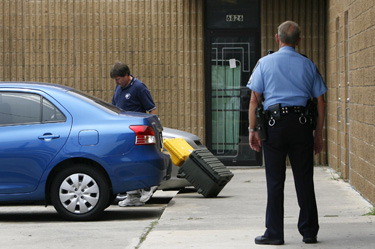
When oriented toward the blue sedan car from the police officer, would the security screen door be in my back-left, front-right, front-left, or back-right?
front-right

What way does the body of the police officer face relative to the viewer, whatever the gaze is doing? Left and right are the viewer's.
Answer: facing away from the viewer

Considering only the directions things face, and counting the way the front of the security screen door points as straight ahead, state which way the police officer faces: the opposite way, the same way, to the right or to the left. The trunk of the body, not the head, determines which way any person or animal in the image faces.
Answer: the opposite way

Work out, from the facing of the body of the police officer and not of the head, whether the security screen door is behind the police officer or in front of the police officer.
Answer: in front

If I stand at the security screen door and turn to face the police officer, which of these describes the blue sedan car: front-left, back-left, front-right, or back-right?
front-right

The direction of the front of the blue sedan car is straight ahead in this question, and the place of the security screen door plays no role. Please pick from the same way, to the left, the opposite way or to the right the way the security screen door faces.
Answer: to the left

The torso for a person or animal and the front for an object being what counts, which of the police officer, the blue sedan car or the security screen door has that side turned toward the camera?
the security screen door

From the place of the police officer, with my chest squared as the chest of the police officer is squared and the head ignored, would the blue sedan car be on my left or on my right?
on my left

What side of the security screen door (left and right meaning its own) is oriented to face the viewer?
front

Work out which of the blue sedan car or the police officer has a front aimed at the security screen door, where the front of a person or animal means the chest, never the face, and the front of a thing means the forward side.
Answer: the police officer

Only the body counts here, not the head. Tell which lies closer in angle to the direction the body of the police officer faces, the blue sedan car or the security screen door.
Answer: the security screen door

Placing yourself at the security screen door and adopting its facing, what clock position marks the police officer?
The police officer is roughly at 12 o'clock from the security screen door.

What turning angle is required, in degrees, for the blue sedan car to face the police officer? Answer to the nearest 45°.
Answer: approximately 135° to its left

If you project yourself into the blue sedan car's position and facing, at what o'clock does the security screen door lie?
The security screen door is roughly at 4 o'clock from the blue sedan car.

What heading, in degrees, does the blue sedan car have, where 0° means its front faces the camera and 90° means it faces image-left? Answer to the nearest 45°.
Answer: approximately 90°

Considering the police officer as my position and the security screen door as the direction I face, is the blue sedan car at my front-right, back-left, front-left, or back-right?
front-left

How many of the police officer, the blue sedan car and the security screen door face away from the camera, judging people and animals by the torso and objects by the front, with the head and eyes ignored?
1

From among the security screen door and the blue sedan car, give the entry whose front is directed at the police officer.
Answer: the security screen door
